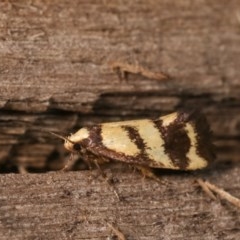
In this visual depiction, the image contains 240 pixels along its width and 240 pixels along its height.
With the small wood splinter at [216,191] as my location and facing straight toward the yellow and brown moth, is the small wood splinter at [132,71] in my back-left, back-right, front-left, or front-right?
front-right

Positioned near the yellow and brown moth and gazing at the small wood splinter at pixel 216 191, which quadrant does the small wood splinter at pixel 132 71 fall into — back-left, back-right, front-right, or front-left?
back-left

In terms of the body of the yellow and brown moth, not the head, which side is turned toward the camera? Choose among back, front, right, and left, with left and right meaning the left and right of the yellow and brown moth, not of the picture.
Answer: left
